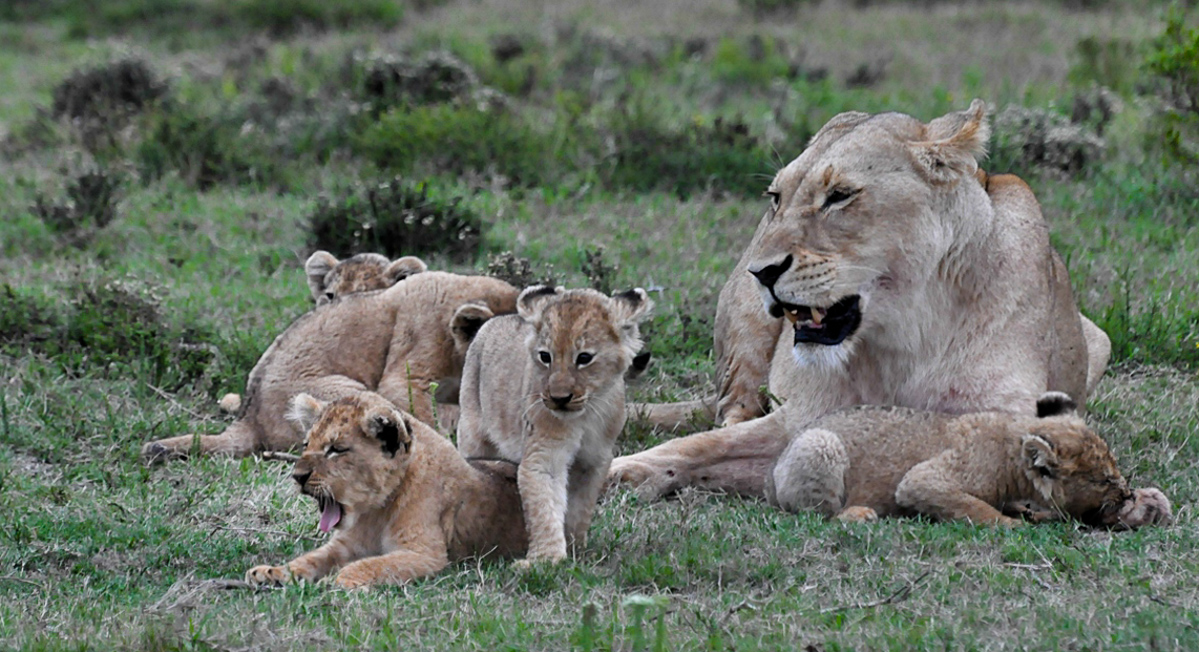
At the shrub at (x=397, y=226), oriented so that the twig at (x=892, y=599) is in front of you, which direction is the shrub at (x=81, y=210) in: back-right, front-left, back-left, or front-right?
back-right

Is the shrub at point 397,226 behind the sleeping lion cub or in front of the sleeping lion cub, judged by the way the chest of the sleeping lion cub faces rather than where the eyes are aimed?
behind

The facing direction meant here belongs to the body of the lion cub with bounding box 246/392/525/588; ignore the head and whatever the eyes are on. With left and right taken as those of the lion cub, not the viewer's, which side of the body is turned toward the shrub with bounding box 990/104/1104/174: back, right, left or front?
back

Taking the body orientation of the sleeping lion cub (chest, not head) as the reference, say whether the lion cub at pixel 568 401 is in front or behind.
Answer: behind

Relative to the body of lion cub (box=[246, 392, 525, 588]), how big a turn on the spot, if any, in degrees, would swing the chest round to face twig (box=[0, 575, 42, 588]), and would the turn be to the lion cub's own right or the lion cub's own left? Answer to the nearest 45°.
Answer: approximately 45° to the lion cub's own right

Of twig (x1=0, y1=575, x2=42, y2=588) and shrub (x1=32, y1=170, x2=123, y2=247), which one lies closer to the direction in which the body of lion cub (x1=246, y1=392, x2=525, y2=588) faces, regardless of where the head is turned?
the twig

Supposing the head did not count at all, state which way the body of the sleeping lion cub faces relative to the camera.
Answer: to the viewer's right

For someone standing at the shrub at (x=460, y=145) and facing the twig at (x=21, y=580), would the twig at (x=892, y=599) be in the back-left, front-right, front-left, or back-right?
front-left

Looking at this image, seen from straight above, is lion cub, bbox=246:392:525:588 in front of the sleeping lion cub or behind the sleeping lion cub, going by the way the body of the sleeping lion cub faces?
behind

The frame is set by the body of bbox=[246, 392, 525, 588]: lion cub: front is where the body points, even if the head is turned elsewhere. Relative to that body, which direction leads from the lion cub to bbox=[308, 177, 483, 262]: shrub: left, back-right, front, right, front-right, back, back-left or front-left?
back-right

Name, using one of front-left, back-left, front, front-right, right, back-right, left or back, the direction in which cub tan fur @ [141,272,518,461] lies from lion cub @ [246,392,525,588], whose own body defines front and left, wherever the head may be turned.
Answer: back-right

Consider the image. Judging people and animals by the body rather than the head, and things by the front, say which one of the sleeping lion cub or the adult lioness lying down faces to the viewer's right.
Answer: the sleeping lion cub

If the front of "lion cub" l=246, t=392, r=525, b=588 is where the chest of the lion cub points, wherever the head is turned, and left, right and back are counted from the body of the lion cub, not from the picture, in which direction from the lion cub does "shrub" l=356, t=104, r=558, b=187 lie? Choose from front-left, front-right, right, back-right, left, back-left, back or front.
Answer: back-right

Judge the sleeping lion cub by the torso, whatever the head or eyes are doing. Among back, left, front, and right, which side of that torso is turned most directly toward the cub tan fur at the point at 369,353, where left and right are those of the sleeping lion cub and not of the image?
back

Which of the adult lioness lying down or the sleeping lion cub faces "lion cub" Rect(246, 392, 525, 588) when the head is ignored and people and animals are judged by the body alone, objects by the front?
the adult lioness lying down

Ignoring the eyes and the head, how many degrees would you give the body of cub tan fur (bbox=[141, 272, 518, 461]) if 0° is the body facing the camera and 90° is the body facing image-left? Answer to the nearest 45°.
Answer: approximately 270°

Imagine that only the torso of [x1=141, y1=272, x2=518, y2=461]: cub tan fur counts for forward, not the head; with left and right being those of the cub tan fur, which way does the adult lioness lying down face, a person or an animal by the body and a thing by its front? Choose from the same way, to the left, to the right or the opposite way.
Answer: the opposite way
